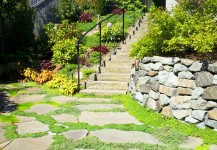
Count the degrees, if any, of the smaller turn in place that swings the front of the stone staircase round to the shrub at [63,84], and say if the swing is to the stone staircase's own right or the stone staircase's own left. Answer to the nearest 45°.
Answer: approximately 90° to the stone staircase's own right

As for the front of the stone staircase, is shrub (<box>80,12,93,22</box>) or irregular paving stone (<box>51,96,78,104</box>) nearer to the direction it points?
the irregular paving stone

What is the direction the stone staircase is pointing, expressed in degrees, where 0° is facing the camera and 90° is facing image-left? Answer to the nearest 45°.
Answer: approximately 0°

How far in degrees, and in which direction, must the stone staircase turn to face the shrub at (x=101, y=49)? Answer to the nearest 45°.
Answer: approximately 180°

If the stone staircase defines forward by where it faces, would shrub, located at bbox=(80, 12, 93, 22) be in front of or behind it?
behind

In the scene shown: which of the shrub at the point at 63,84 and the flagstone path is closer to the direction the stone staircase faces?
the flagstone path

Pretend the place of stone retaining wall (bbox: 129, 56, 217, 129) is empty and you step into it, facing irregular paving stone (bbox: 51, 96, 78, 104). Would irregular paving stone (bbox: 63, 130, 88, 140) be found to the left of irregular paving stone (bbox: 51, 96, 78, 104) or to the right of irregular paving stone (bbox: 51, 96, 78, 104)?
left

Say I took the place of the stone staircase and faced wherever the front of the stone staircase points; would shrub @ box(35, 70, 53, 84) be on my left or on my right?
on my right

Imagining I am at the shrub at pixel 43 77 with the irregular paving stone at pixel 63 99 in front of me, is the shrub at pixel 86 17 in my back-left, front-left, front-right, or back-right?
back-left

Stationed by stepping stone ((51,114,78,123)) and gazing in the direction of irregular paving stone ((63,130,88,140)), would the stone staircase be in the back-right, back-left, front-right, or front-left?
back-left
